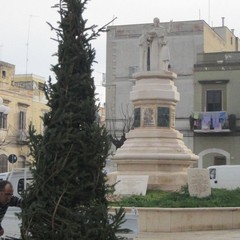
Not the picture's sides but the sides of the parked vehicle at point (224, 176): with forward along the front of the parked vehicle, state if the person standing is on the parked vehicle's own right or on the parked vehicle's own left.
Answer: on the parked vehicle's own left

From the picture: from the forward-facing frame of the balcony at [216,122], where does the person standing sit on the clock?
The person standing is roughly at 12 o'clock from the balcony.

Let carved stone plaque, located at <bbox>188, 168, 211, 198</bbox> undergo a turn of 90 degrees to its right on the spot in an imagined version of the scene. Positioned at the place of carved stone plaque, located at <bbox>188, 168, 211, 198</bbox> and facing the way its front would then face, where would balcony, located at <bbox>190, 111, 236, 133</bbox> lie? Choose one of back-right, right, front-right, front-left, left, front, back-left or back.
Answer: right

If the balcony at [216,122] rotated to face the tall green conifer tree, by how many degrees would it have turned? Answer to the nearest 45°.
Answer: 0° — it already faces it

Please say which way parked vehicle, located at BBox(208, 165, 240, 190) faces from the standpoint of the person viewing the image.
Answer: facing to the left of the viewer

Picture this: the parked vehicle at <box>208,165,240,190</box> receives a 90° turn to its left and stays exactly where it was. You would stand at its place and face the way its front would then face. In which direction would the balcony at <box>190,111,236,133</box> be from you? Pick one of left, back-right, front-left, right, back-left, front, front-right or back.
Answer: back

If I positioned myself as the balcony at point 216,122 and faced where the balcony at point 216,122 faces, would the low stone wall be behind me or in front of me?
in front

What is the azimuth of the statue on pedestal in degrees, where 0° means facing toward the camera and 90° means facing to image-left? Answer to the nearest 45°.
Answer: approximately 0°
